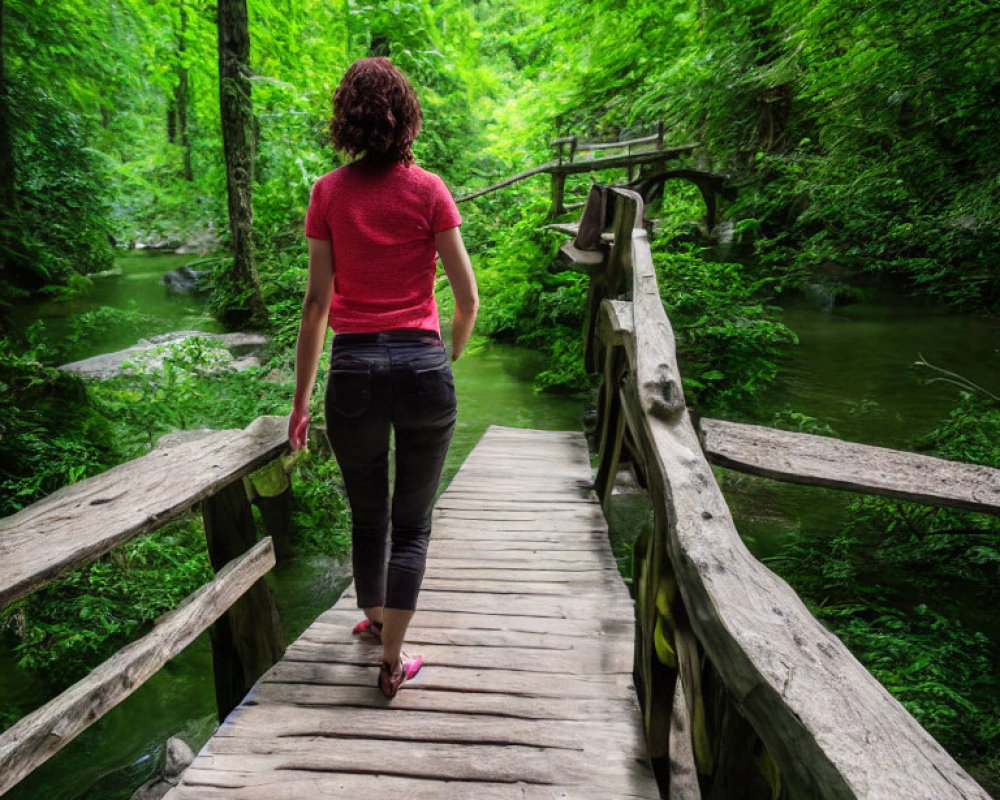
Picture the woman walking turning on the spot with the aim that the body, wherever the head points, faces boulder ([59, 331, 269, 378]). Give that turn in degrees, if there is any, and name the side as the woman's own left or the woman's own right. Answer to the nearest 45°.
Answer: approximately 45° to the woman's own left

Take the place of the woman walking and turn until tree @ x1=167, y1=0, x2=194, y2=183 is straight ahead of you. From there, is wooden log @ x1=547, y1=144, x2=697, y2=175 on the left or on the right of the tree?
right

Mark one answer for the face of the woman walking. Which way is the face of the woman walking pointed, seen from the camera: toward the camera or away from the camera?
away from the camera

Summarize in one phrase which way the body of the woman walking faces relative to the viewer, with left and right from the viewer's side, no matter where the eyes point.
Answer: facing away from the viewer

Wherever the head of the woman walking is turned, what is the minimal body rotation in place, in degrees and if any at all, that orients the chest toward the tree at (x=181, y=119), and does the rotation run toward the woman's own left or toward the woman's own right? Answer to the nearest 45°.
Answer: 0° — they already face it

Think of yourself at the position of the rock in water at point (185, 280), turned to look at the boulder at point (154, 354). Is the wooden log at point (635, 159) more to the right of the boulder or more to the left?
left

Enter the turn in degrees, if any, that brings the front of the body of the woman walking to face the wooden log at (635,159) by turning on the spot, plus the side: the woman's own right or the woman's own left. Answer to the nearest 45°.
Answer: approximately 45° to the woman's own right
